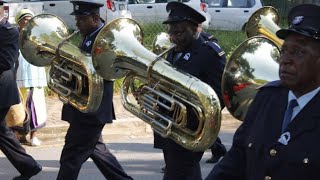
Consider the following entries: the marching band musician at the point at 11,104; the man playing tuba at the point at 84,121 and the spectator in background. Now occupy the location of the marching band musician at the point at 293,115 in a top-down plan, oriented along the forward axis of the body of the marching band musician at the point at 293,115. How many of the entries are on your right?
3

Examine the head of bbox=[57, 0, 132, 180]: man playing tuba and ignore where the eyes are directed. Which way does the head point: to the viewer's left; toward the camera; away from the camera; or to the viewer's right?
to the viewer's left

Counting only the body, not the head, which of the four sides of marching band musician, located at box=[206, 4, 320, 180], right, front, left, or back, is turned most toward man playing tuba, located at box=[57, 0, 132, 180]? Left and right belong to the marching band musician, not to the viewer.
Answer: right

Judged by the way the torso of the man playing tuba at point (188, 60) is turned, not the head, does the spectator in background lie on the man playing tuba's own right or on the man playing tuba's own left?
on the man playing tuba's own right
